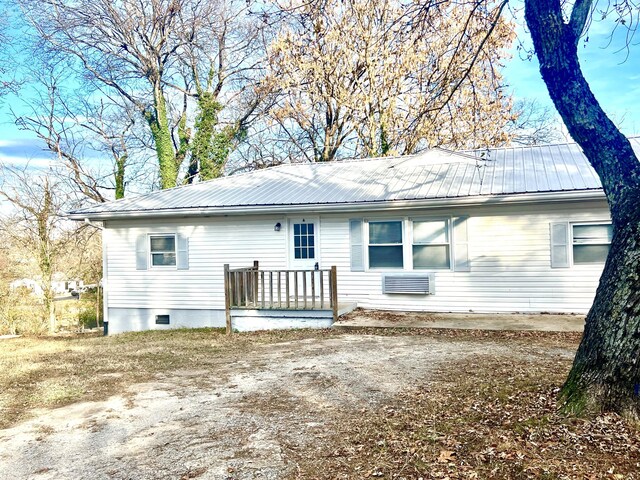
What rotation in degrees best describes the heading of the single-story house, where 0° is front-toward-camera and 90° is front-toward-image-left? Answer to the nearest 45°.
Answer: approximately 0°

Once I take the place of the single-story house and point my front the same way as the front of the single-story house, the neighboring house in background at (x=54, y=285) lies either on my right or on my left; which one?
on my right

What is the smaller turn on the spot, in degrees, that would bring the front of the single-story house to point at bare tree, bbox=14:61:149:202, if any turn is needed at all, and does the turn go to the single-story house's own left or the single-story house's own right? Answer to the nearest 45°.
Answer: approximately 135° to the single-story house's own right

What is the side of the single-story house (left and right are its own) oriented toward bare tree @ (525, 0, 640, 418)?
front

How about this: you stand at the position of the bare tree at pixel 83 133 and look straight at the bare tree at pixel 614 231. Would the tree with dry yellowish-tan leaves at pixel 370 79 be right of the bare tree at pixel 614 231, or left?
left

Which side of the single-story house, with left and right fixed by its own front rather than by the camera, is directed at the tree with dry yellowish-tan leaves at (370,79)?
back
